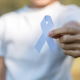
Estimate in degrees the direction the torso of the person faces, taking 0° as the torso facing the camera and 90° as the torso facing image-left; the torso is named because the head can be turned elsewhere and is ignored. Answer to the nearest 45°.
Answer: approximately 0°
